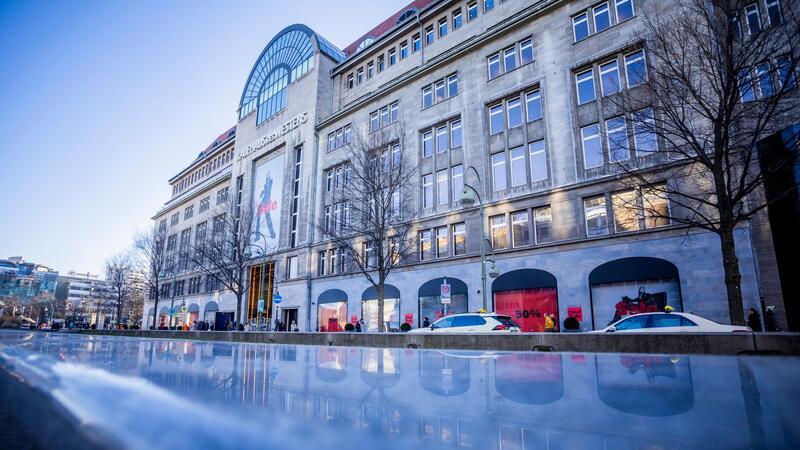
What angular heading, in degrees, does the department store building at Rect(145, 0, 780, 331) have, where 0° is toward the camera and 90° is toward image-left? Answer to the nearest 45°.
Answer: approximately 45°

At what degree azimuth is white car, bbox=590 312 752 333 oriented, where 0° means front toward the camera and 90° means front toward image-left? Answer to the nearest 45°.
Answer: approximately 90°

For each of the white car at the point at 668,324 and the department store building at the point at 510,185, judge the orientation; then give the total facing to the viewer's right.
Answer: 0

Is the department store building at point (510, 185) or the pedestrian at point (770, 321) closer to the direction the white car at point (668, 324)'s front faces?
the department store building

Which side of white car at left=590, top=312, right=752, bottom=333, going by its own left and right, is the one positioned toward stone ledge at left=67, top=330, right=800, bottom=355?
left

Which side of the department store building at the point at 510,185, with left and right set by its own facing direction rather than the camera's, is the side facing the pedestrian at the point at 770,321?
left

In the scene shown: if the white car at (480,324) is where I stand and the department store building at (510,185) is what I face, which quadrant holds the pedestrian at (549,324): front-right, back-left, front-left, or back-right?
front-right

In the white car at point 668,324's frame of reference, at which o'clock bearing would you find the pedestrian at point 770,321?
The pedestrian is roughly at 4 o'clock from the white car.

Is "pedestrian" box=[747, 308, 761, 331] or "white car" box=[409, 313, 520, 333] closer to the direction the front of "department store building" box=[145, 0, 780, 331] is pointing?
the white car

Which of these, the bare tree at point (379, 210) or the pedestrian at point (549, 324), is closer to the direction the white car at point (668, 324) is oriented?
the bare tree

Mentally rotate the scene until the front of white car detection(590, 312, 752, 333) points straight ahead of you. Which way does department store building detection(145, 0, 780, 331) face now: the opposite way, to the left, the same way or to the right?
to the left
